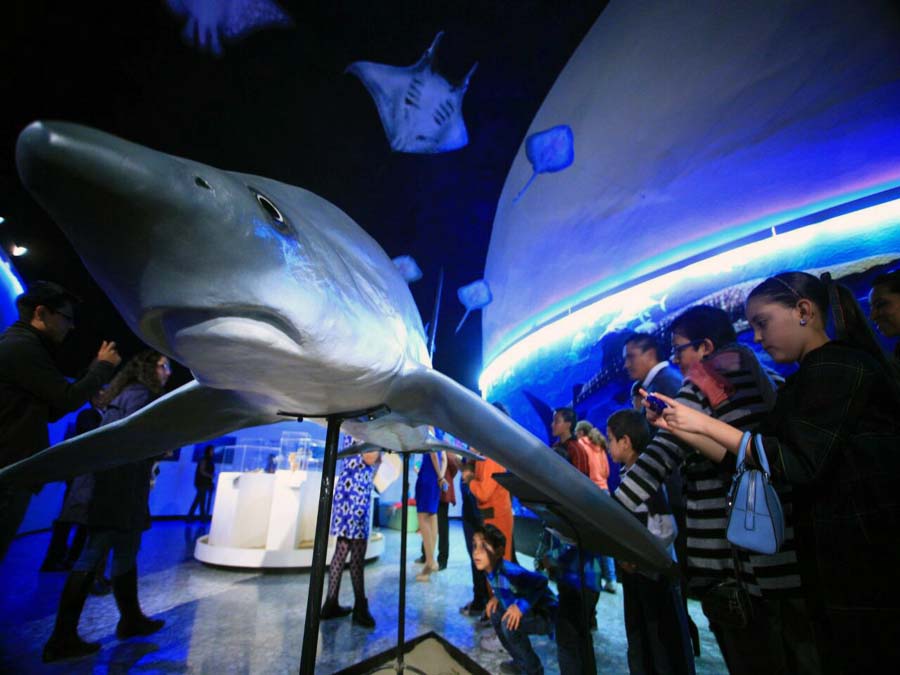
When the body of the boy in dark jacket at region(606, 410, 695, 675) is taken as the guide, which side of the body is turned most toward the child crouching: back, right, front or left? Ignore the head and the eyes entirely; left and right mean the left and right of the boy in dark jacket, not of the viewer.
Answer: front

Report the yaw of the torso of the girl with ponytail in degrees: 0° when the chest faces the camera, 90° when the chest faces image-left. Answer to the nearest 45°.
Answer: approximately 90°

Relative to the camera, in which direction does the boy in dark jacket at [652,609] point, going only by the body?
to the viewer's left

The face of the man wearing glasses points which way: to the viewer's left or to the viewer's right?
to the viewer's right

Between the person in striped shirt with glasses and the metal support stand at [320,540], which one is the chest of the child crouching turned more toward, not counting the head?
the metal support stand

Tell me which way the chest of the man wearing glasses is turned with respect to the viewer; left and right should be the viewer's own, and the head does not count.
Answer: facing to the right of the viewer

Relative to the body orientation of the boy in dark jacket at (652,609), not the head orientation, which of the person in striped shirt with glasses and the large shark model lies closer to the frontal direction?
the large shark model

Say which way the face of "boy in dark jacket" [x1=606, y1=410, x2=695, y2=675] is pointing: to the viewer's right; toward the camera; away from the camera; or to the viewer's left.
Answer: to the viewer's left

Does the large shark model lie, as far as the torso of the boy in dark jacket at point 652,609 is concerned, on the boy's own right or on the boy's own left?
on the boy's own left

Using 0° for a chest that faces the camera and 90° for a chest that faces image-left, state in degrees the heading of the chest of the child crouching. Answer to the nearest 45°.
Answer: approximately 90°
